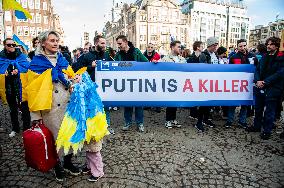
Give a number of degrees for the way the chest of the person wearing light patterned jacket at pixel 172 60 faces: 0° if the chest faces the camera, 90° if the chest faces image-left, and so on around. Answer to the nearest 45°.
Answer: approximately 315°

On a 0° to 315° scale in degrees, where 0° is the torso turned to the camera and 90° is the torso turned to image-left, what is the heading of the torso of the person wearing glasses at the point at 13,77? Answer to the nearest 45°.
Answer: approximately 0°

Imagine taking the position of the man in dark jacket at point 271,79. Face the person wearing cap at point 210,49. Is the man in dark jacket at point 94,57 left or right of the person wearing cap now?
left

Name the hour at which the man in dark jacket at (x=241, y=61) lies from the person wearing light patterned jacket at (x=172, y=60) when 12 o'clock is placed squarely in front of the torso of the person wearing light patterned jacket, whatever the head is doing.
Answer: The man in dark jacket is roughly at 10 o'clock from the person wearing light patterned jacket.

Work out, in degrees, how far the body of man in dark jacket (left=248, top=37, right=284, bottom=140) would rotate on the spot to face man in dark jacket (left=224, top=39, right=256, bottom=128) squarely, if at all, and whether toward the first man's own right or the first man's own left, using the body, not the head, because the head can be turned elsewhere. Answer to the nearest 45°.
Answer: approximately 90° to the first man's own right

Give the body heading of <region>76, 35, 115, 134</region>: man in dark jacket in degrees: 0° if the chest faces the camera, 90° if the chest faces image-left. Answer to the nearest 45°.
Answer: approximately 315°

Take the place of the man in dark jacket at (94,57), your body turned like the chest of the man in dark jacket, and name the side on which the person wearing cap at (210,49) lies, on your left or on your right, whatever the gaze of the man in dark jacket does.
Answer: on your left

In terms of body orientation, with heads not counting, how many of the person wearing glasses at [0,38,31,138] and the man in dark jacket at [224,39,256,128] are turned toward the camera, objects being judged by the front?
2

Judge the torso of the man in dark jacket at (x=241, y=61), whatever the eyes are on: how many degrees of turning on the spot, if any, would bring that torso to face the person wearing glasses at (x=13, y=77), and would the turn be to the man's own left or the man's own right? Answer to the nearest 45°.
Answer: approximately 45° to the man's own right
